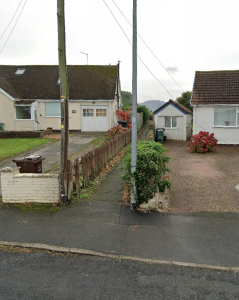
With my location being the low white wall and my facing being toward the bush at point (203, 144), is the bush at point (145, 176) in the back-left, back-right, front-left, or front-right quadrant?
front-right

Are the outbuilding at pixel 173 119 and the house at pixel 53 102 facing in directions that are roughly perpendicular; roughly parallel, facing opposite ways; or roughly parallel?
roughly parallel

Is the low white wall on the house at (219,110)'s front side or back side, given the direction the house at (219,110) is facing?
on the front side

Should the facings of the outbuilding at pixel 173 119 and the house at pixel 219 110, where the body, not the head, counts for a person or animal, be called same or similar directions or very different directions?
same or similar directions

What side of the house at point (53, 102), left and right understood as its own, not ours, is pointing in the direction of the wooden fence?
front

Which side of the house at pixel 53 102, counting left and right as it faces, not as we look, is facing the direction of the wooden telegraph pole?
front

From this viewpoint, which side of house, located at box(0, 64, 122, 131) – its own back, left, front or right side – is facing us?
front

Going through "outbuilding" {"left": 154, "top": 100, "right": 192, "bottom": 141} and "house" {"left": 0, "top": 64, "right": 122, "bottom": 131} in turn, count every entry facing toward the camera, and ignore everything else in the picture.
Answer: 2

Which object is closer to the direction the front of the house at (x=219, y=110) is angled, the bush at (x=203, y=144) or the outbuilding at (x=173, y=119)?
the bush

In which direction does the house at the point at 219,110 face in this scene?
toward the camera

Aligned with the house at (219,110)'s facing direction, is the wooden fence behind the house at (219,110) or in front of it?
in front
